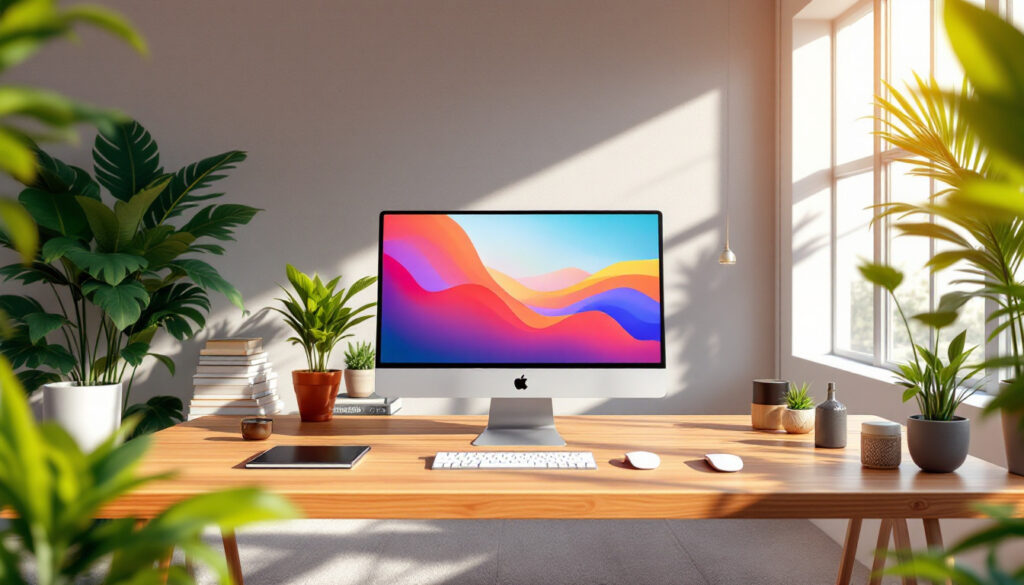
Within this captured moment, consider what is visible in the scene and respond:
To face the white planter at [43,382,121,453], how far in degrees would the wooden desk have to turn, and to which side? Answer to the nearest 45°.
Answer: approximately 135° to its right

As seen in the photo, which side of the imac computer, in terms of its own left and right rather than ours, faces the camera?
front

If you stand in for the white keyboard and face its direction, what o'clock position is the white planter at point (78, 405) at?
The white planter is roughly at 4 o'clock from the white keyboard.

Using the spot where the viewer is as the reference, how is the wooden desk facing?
facing the viewer

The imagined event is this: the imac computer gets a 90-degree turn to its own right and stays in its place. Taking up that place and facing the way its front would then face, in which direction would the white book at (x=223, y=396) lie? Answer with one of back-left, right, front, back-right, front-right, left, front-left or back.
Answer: front-right

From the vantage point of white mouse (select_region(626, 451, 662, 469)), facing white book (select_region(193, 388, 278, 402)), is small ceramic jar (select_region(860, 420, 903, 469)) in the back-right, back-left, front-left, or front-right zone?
back-right

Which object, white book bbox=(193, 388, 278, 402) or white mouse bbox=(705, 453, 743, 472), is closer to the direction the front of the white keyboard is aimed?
the white mouse

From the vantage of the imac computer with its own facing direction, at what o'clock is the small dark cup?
The small dark cup is roughly at 3 o'clock from the imac computer.

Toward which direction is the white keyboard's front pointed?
toward the camera
